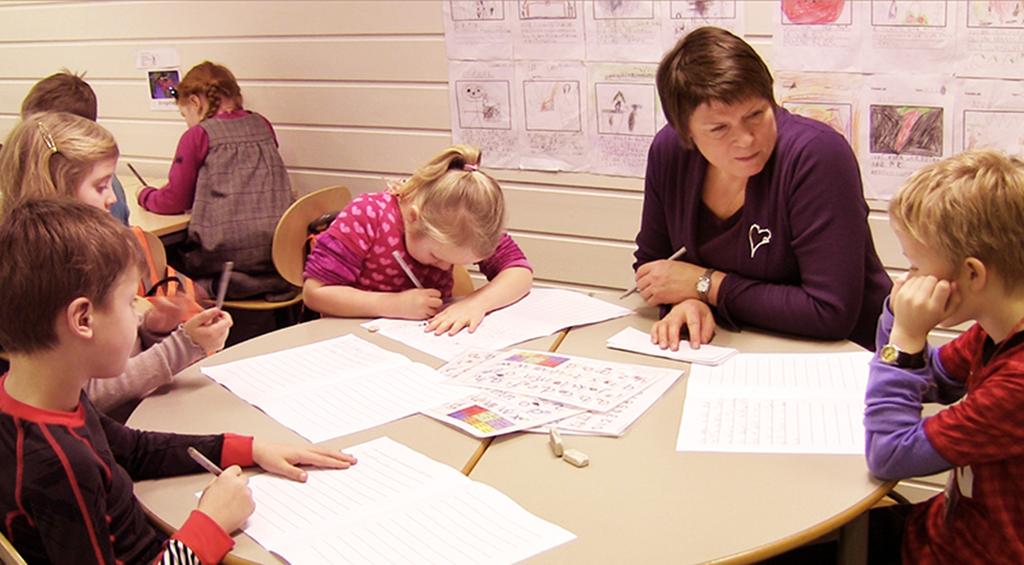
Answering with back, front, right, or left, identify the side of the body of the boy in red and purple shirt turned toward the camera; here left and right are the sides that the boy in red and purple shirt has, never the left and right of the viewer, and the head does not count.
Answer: left

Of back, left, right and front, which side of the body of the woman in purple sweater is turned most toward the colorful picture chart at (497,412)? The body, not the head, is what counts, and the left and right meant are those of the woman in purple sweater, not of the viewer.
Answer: front

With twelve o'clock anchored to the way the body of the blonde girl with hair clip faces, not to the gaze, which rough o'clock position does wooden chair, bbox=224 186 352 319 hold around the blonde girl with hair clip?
The wooden chair is roughly at 10 o'clock from the blonde girl with hair clip.

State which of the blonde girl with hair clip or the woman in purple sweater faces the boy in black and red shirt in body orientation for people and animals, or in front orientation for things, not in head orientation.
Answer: the woman in purple sweater

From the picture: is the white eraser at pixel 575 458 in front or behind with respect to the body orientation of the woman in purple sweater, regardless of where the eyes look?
in front

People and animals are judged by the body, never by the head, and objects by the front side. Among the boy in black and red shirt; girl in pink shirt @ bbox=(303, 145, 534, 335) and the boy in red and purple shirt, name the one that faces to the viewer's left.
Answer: the boy in red and purple shirt

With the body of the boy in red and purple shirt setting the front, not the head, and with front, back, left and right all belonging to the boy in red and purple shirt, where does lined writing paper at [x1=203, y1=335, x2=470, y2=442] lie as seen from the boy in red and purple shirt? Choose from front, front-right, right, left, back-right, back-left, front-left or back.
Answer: front

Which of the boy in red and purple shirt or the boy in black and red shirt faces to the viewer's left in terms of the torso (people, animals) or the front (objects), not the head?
the boy in red and purple shirt

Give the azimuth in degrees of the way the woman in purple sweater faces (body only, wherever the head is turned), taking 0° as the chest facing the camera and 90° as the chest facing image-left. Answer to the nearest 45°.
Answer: approximately 45°

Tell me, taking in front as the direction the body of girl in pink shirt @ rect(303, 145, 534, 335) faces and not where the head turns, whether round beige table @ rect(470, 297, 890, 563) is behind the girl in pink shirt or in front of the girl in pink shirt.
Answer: in front

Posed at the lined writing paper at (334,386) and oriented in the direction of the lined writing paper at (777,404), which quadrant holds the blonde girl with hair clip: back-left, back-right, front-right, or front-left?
back-left

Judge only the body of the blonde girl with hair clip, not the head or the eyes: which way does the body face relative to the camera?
to the viewer's right

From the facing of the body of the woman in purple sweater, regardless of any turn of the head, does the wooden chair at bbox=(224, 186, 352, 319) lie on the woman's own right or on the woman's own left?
on the woman's own right

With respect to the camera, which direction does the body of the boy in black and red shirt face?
to the viewer's right

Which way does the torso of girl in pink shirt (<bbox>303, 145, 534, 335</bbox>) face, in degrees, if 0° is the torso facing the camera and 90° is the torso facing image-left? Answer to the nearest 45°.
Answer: approximately 315°

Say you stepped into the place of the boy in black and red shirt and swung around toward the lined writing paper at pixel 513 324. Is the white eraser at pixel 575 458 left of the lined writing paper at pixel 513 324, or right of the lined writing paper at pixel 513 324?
right

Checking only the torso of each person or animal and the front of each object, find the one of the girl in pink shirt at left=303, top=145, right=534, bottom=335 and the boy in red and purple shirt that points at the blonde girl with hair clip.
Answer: the boy in red and purple shirt
